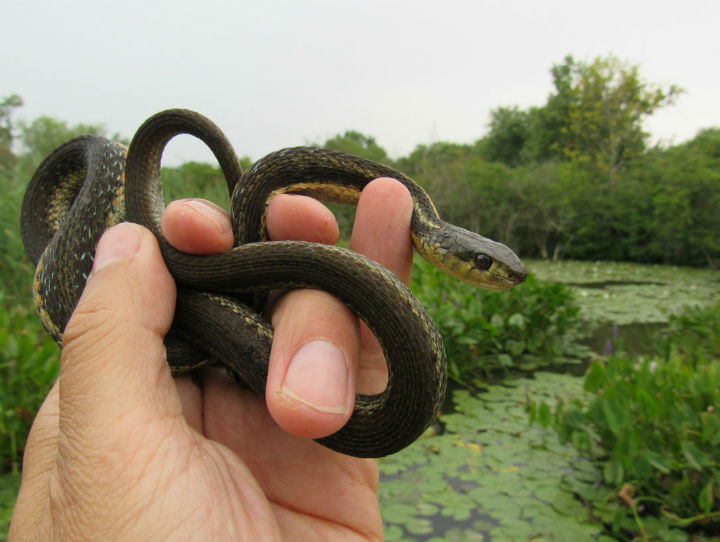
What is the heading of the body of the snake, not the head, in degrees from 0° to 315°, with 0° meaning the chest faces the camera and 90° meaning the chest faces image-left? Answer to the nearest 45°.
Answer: approximately 270°

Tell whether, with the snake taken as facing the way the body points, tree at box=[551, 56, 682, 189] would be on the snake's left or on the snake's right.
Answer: on the snake's left

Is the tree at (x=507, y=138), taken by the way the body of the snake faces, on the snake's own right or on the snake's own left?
on the snake's own left
